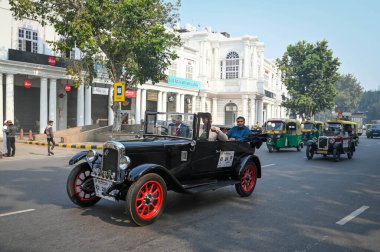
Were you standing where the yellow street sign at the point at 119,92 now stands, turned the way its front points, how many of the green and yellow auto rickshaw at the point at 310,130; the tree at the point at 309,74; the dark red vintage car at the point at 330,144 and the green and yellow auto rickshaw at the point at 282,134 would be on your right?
0

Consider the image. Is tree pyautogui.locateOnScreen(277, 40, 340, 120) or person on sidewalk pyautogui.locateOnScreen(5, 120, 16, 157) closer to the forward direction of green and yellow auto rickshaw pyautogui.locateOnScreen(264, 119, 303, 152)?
the person on sidewalk

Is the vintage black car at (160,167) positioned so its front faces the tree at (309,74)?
no

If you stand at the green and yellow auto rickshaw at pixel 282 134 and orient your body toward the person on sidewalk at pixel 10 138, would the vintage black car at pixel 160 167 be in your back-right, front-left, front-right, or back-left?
front-left

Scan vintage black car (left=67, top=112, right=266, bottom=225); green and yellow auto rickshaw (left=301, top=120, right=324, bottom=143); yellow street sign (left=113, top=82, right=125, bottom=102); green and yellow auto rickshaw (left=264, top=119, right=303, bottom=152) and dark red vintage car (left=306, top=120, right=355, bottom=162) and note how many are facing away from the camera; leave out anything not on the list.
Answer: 0

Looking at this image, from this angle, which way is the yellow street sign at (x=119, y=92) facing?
toward the camera

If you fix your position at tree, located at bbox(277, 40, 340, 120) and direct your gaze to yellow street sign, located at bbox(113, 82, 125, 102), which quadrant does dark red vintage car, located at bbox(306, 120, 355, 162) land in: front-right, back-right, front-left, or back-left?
front-left

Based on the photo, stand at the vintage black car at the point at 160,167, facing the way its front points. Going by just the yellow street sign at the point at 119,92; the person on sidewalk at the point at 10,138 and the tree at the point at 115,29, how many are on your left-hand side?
0

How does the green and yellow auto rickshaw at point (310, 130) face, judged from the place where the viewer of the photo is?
facing the viewer and to the left of the viewer

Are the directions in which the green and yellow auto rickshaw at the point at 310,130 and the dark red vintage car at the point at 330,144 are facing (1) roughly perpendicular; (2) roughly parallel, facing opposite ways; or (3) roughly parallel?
roughly parallel

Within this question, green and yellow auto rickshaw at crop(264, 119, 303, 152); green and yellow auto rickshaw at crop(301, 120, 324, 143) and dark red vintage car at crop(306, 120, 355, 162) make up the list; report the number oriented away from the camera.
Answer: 0

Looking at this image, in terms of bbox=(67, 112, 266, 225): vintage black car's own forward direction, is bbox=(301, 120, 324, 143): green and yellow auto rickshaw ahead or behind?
behind

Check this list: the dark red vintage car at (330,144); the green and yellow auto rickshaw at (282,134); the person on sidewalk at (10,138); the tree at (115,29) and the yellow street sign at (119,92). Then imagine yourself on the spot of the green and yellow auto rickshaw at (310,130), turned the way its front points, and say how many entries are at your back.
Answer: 0
